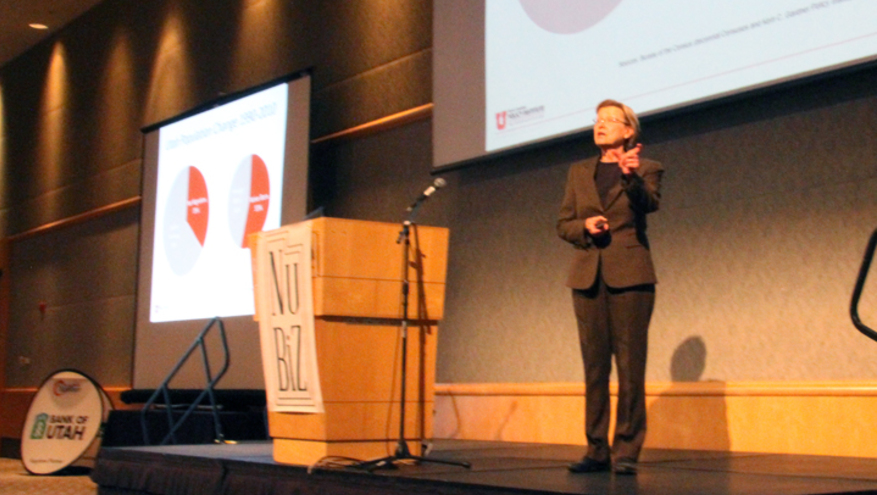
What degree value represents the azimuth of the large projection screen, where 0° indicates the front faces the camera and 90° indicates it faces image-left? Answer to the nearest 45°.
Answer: approximately 45°

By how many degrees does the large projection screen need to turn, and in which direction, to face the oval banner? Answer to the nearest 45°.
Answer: approximately 45° to its right

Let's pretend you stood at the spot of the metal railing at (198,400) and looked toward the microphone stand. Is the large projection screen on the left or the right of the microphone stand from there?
left

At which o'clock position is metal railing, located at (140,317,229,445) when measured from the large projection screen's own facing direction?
The metal railing is roughly at 2 o'clock from the large projection screen.

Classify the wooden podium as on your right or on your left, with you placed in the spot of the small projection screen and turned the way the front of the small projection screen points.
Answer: on your left

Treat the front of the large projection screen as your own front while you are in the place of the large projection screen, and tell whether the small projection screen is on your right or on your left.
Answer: on your right

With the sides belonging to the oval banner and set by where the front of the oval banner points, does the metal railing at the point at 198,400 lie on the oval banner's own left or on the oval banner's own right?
on the oval banner's own left

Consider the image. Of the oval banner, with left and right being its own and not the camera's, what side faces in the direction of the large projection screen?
left

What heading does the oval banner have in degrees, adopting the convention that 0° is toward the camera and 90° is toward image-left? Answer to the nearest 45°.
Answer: approximately 45°
